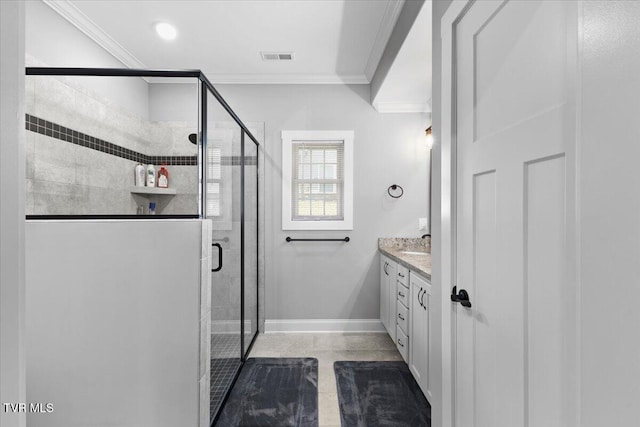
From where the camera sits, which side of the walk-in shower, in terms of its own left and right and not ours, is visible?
right

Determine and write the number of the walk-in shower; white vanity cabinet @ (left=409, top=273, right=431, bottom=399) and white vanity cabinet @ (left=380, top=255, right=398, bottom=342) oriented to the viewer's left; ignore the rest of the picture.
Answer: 2

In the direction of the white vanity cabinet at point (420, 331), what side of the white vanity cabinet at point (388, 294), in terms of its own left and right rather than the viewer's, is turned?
left

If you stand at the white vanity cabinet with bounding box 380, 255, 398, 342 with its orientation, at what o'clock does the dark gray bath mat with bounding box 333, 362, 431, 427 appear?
The dark gray bath mat is roughly at 9 o'clock from the white vanity cabinet.

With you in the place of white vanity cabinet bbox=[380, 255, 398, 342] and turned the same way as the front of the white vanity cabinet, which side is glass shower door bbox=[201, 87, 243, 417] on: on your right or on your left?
on your left

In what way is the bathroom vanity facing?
to the viewer's left

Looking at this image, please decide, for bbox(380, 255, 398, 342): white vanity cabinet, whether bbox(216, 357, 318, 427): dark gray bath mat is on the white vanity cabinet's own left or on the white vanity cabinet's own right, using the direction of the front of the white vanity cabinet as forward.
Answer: on the white vanity cabinet's own left
